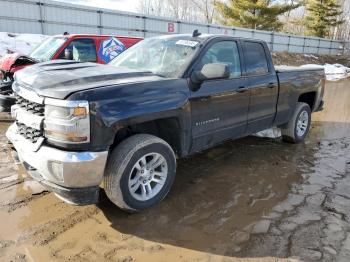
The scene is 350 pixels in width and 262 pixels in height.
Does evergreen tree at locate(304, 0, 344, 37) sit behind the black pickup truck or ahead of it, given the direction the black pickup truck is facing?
behind

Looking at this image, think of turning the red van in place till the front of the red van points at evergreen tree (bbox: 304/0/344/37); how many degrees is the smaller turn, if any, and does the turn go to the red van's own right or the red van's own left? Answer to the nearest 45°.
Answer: approximately 180°

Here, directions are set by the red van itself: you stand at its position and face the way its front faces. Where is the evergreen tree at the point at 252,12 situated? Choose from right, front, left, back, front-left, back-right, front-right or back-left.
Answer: back

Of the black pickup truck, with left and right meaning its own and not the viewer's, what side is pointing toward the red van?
right

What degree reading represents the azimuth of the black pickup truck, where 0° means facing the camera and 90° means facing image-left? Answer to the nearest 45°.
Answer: approximately 45°

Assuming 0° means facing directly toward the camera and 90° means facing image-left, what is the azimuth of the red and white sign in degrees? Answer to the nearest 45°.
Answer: approximately 0°

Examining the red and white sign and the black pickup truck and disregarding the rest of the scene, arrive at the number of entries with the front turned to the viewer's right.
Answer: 0

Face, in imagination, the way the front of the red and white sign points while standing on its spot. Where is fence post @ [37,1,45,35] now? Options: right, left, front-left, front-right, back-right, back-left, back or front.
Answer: front-right

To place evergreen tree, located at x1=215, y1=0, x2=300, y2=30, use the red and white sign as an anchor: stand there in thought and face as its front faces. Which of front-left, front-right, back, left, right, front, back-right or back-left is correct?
back-left

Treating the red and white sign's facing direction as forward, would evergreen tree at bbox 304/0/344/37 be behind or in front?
behind
